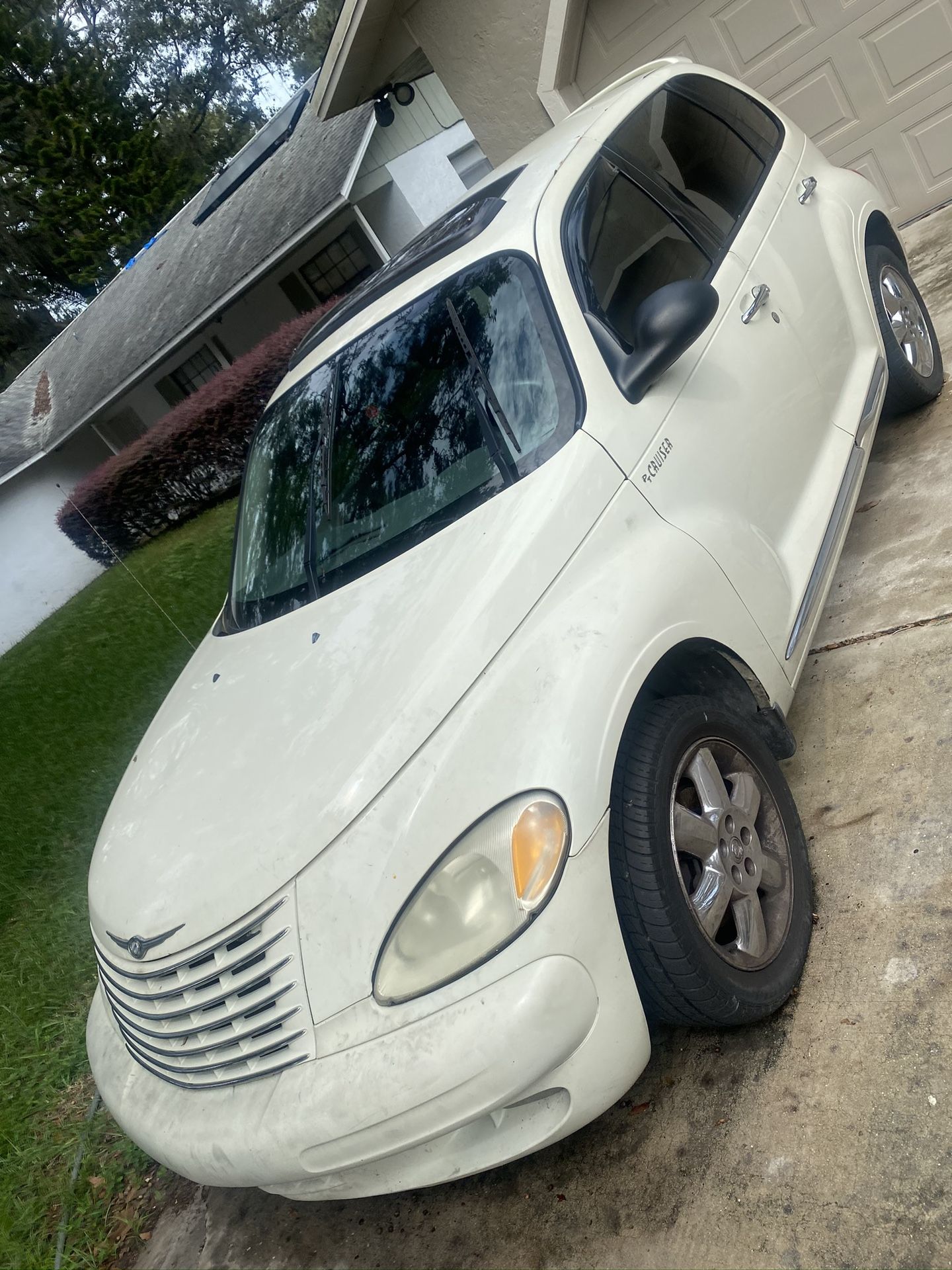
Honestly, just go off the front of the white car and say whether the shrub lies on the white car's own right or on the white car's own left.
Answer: on the white car's own right

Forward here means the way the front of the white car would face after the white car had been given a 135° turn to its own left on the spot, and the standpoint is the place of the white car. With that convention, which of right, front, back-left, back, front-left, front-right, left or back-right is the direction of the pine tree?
left

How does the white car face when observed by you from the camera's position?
facing the viewer and to the left of the viewer

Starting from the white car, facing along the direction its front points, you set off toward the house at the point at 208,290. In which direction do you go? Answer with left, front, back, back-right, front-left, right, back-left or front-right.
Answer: back-right

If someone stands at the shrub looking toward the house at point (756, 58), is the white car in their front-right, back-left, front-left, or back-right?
front-right

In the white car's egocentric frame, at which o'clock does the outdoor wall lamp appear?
The outdoor wall lamp is roughly at 5 o'clock from the white car.

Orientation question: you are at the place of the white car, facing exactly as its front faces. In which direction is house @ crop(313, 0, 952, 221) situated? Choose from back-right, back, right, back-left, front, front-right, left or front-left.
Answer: back
